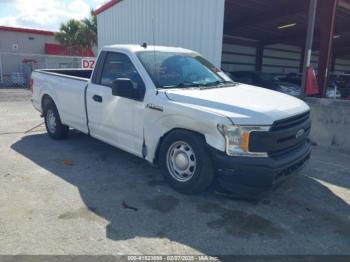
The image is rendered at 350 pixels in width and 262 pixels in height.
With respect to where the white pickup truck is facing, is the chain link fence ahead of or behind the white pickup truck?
behind

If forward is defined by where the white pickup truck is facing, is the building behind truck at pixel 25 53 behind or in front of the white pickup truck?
behind

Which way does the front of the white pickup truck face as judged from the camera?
facing the viewer and to the right of the viewer

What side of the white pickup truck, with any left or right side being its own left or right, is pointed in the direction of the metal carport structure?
left

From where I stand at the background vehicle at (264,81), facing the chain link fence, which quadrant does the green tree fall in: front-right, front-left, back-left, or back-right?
front-right

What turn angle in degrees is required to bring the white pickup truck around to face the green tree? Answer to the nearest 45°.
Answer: approximately 135° to its left
